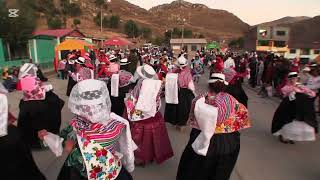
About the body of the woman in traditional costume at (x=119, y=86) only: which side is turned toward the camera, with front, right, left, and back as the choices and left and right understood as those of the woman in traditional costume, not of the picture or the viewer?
back

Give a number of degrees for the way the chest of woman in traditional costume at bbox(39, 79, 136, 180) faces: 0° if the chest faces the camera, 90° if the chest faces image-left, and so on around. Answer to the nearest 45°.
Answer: approximately 135°

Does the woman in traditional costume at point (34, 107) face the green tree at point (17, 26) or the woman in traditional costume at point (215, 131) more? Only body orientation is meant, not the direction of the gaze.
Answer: the green tree

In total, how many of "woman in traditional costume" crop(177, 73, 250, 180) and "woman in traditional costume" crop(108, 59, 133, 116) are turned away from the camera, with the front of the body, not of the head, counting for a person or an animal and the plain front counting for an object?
2

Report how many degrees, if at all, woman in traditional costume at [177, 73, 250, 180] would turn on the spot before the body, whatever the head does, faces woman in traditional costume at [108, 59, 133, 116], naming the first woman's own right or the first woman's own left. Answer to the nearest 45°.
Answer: approximately 45° to the first woman's own left

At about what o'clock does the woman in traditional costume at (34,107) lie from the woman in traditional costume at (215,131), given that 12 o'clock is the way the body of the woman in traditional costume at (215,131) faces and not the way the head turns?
the woman in traditional costume at (34,107) is roughly at 10 o'clock from the woman in traditional costume at (215,131).

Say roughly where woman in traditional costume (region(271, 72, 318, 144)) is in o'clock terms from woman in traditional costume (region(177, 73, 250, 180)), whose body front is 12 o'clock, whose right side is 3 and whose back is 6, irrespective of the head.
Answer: woman in traditional costume (region(271, 72, 318, 144)) is roughly at 1 o'clock from woman in traditional costume (region(177, 73, 250, 180)).

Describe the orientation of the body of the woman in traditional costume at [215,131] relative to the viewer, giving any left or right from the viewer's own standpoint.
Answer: facing away from the viewer
